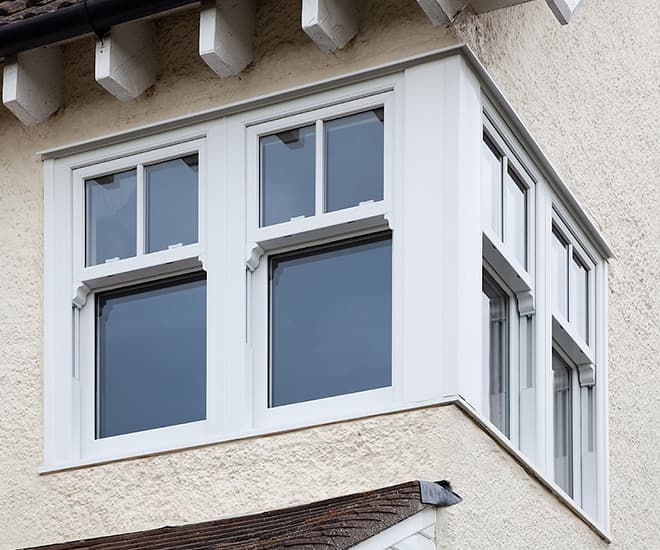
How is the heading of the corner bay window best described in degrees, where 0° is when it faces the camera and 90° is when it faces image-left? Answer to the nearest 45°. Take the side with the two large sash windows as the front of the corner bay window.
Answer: approximately 0°
